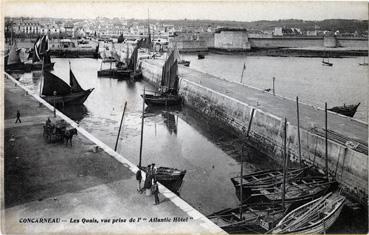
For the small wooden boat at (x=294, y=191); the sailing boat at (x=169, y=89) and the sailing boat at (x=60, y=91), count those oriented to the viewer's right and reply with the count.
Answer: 2

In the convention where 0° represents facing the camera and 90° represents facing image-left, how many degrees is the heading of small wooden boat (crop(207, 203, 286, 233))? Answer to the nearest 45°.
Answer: approximately 90°

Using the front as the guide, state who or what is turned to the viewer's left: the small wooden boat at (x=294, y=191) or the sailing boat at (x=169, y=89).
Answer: the sailing boat

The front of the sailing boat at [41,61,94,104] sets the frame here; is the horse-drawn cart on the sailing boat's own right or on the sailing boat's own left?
on the sailing boat's own right

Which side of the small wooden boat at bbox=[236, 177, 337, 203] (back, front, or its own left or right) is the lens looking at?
right

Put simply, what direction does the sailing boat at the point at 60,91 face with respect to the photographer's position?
facing to the right of the viewer

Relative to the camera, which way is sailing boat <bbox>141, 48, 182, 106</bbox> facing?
to the viewer's left

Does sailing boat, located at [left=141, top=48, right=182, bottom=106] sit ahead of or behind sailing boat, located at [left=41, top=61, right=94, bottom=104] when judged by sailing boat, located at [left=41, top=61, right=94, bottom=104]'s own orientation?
ahead
